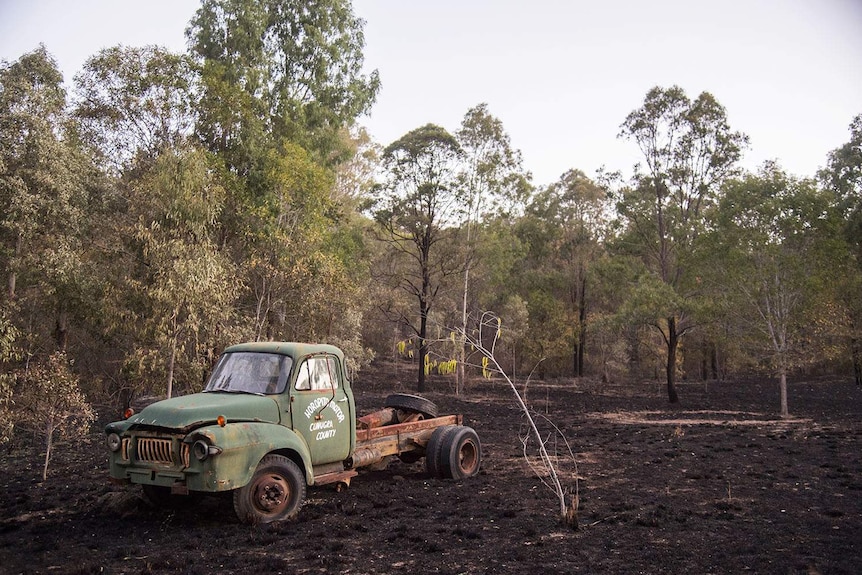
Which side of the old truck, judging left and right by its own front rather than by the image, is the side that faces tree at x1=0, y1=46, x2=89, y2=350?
right

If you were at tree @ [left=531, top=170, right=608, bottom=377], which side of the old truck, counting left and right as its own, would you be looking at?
back

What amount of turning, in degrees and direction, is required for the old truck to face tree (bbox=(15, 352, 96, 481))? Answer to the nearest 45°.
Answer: approximately 90° to its right

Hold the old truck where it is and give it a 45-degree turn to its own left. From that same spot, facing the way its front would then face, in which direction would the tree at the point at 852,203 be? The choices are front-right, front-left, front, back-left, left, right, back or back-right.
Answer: back-left

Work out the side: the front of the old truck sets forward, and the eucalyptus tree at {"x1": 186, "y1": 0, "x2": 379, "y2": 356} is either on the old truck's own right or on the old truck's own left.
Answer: on the old truck's own right

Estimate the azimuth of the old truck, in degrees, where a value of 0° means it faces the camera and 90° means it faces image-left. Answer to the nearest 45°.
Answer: approximately 45°

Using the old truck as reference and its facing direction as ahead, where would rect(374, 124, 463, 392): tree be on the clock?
The tree is roughly at 5 o'clock from the old truck.

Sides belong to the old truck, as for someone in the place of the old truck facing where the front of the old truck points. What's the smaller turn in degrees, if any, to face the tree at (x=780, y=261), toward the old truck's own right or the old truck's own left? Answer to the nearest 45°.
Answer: approximately 180°

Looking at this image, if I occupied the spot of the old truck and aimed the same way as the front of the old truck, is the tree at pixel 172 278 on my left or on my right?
on my right
